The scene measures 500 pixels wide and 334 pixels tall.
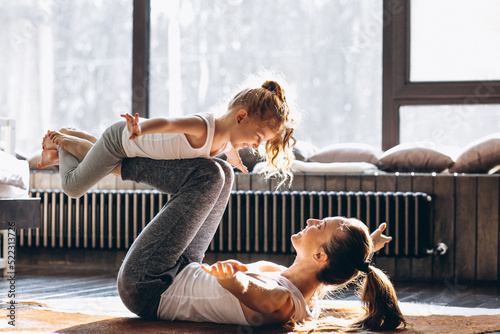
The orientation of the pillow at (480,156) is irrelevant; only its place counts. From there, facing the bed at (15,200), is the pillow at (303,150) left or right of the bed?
right

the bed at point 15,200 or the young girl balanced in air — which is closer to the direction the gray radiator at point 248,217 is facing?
the young girl balanced in air

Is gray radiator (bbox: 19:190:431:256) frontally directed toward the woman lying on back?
yes

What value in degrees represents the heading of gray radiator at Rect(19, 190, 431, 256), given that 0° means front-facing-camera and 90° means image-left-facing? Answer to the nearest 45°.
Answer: approximately 0°

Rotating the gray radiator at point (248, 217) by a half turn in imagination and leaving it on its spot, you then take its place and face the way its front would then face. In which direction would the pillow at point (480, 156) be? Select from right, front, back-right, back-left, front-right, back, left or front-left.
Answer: right

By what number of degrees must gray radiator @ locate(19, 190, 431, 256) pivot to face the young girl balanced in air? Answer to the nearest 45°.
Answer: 0° — it already faces them

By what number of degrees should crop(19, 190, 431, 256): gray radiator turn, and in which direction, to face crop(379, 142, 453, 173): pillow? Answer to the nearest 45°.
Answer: approximately 90° to its left

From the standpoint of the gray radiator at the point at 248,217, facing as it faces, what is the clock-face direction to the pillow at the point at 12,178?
The pillow is roughly at 2 o'clock from the gray radiator.
